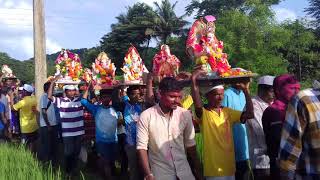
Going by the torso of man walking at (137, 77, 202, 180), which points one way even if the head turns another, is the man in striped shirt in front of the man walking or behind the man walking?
behind

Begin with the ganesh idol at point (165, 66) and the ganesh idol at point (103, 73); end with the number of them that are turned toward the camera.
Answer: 2

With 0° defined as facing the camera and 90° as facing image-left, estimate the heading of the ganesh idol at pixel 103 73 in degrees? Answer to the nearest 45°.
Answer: approximately 0°

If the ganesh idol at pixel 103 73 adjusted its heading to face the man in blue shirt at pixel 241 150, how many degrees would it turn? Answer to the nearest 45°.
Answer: approximately 45° to its left
